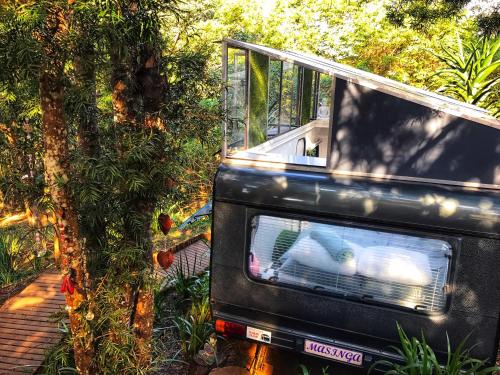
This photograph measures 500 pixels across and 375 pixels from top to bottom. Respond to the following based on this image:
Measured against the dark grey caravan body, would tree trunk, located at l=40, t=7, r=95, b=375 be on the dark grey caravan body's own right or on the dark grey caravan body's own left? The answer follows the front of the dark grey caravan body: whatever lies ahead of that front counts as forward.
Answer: on the dark grey caravan body's own left

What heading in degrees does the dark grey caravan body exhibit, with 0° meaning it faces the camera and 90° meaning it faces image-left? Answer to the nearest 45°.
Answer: approximately 180°

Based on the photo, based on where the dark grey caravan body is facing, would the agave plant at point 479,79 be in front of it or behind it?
in front

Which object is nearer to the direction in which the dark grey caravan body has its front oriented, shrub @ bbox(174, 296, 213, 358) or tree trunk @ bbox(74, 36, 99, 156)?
the shrub

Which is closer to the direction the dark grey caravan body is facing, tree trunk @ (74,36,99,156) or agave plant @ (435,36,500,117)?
the agave plant

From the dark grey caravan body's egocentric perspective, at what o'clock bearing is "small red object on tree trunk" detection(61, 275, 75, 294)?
The small red object on tree trunk is roughly at 8 o'clock from the dark grey caravan body.
